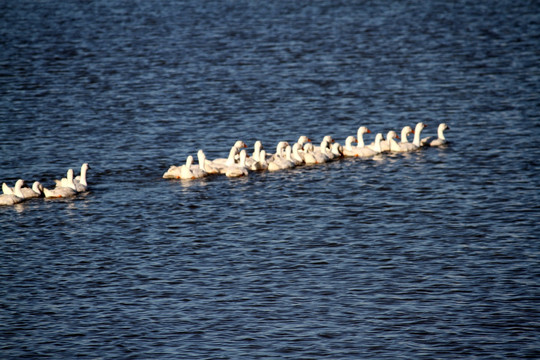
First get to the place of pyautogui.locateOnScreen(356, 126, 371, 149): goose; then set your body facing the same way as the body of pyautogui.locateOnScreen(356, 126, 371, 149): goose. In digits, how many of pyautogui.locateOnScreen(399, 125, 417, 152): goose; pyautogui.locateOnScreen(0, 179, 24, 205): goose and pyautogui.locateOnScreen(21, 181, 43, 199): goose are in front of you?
1

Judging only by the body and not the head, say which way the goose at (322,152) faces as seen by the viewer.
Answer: to the viewer's right

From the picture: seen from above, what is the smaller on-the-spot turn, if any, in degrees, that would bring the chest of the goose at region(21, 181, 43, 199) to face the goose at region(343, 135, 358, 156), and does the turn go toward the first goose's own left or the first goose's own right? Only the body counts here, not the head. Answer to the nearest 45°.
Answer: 0° — it already faces it

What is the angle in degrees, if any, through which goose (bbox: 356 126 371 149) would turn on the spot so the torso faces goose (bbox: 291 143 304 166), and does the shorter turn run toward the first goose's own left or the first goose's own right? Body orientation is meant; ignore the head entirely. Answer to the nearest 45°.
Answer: approximately 135° to the first goose's own right

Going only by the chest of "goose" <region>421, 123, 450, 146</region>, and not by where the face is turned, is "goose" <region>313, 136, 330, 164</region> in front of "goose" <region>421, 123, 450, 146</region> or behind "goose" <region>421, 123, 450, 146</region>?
behind

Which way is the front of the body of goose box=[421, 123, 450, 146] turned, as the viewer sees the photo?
to the viewer's right

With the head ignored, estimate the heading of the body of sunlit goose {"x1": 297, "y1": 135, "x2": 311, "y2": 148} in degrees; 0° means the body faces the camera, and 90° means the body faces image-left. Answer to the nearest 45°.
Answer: approximately 270°

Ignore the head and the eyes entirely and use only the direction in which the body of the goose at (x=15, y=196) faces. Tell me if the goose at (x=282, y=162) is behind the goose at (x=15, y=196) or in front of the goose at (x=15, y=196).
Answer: in front

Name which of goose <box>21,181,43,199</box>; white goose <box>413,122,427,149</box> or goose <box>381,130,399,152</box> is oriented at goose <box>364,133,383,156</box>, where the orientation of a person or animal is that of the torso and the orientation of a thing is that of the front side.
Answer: goose <box>21,181,43,199</box>

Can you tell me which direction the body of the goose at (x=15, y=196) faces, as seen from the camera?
to the viewer's right

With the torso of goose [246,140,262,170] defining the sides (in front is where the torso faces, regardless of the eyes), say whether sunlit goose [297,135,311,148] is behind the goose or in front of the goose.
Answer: in front

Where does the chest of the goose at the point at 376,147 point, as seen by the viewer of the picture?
to the viewer's right

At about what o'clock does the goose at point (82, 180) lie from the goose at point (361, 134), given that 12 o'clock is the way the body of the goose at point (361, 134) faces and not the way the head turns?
the goose at point (82, 180) is roughly at 5 o'clock from the goose at point (361, 134).

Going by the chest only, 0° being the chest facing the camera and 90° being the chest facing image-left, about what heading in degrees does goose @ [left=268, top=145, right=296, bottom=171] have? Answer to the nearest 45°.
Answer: approximately 270°

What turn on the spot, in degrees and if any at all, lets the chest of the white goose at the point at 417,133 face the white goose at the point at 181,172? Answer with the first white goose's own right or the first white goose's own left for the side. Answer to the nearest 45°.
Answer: approximately 135° to the first white goose's own right

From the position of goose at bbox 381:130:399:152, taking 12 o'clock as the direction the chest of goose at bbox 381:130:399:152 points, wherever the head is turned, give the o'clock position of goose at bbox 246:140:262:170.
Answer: goose at bbox 246:140:262:170 is roughly at 5 o'clock from goose at bbox 381:130:399:152.
